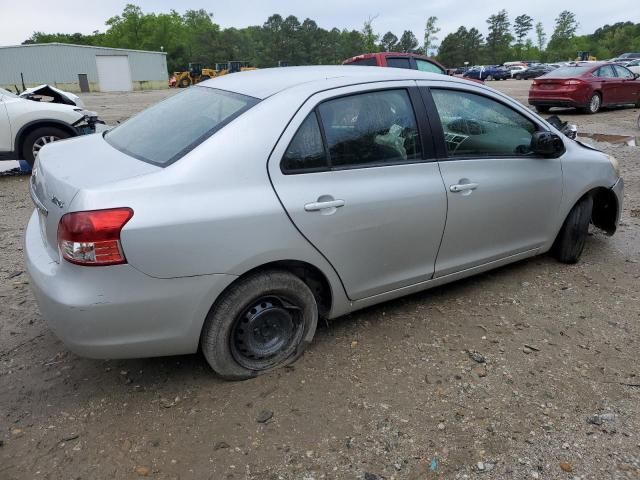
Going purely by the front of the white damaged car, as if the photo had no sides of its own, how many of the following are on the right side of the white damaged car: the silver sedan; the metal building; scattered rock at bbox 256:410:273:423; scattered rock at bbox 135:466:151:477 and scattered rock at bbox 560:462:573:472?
4

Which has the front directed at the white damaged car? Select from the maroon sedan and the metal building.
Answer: the metal building

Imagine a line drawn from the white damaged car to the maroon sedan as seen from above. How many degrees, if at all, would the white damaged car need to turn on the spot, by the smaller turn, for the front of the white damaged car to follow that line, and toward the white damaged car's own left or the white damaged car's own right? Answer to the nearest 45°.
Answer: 0° — it already faces it

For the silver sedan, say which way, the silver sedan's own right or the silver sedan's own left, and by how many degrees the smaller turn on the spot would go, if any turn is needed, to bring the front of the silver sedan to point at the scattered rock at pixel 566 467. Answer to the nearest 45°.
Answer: approximately 90° to the silver sedan's own right

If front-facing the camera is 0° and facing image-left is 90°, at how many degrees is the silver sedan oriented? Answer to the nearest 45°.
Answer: approximately 225°

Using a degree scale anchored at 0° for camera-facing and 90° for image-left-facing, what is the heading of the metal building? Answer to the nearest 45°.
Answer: approximately 0°

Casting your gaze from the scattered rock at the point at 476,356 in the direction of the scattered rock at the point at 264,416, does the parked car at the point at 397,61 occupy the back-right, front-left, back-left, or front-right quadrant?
back-right

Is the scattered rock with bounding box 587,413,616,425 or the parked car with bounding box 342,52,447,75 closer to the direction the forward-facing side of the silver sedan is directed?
the parked car

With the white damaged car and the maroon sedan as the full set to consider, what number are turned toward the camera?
0

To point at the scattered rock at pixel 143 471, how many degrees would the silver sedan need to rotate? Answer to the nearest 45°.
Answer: approximately 180°

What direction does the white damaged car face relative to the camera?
to the viewer's right

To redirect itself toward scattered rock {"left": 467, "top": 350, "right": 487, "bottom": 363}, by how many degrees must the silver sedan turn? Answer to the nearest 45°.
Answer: approximately 45° to its right

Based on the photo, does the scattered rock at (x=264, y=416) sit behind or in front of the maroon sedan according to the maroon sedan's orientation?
behind
